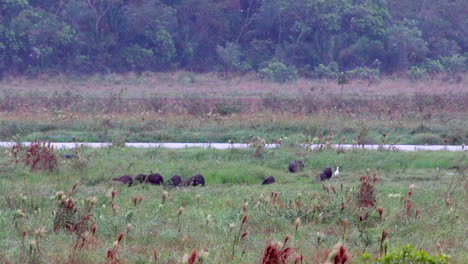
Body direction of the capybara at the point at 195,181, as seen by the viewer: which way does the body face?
to the viewer's left

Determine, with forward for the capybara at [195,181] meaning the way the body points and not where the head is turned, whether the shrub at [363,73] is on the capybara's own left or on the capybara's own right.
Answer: on the capybara's own right

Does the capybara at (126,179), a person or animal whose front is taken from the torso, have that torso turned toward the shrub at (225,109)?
no

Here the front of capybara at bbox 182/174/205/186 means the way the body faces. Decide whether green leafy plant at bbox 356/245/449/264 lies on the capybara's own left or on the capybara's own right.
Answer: on the capybara's own left

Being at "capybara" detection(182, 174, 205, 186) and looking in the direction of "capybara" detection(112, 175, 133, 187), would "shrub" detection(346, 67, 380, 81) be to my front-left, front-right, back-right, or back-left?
back-right

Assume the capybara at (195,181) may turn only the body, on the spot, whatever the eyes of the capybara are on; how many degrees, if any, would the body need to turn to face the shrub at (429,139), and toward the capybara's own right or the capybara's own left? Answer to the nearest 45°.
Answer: approximately 135° to the capybara's own right

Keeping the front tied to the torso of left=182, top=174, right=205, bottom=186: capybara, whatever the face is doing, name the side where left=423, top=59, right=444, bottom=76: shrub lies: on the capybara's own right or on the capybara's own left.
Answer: on the capybara's own right

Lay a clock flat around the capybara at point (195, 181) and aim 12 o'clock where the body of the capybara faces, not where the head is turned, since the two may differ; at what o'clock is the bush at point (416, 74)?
The bush is roughly at 4 o'clock from the capybara.

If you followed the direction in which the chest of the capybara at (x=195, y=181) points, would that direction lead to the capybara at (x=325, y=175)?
no
